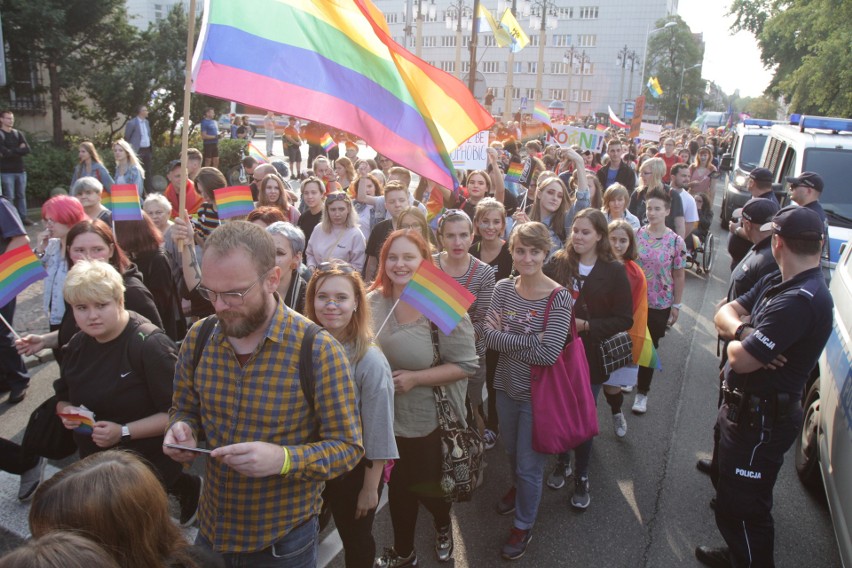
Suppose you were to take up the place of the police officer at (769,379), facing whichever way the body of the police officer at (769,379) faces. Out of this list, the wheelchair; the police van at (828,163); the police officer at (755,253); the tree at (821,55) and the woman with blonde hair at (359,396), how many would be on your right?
4

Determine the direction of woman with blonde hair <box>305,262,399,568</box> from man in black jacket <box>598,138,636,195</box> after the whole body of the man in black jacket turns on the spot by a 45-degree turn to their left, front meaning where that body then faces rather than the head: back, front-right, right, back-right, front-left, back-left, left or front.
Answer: front-right

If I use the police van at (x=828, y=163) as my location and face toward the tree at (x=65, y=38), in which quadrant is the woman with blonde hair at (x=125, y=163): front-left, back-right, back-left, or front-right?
front-left

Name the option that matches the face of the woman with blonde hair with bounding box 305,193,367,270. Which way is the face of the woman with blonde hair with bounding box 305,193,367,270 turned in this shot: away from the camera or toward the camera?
toward the camera

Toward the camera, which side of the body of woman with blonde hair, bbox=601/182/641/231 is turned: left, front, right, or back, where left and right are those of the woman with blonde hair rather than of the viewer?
front

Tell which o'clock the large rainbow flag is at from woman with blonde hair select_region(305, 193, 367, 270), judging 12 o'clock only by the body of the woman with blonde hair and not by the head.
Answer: The large rainbow flag is roughly at 12 o'clock from the woman with blonde hair.

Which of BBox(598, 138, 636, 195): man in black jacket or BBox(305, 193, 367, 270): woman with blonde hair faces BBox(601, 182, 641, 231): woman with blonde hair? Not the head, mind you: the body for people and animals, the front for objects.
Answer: the man in black jacket

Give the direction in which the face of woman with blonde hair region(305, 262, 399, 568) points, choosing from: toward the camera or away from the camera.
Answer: toward the camera

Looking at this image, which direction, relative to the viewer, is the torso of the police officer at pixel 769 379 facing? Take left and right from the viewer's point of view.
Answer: facing to the left of the viewer

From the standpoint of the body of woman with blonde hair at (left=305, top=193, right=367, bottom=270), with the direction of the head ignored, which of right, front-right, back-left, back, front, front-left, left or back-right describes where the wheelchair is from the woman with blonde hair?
back-left

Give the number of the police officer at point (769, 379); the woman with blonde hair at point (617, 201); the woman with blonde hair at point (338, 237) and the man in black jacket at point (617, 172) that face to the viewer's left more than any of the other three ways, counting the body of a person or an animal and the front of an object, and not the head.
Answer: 1

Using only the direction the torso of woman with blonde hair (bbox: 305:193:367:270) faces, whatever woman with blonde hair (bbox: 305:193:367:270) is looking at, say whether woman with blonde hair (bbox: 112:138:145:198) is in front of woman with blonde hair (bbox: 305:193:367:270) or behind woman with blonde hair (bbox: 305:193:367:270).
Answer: behind

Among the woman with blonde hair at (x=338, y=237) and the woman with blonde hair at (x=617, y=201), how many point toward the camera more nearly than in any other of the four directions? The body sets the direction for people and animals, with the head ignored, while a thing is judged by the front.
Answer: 2

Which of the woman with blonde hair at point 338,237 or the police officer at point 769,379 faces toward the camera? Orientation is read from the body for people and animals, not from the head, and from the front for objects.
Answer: the woman with blonde hair

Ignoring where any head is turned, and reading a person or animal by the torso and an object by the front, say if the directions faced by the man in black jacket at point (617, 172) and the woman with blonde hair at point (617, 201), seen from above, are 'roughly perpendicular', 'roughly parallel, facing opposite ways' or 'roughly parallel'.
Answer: roughly parallel

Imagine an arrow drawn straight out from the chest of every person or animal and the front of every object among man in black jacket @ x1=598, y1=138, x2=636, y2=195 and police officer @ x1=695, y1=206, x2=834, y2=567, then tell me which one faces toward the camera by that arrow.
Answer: the man in black jacket
